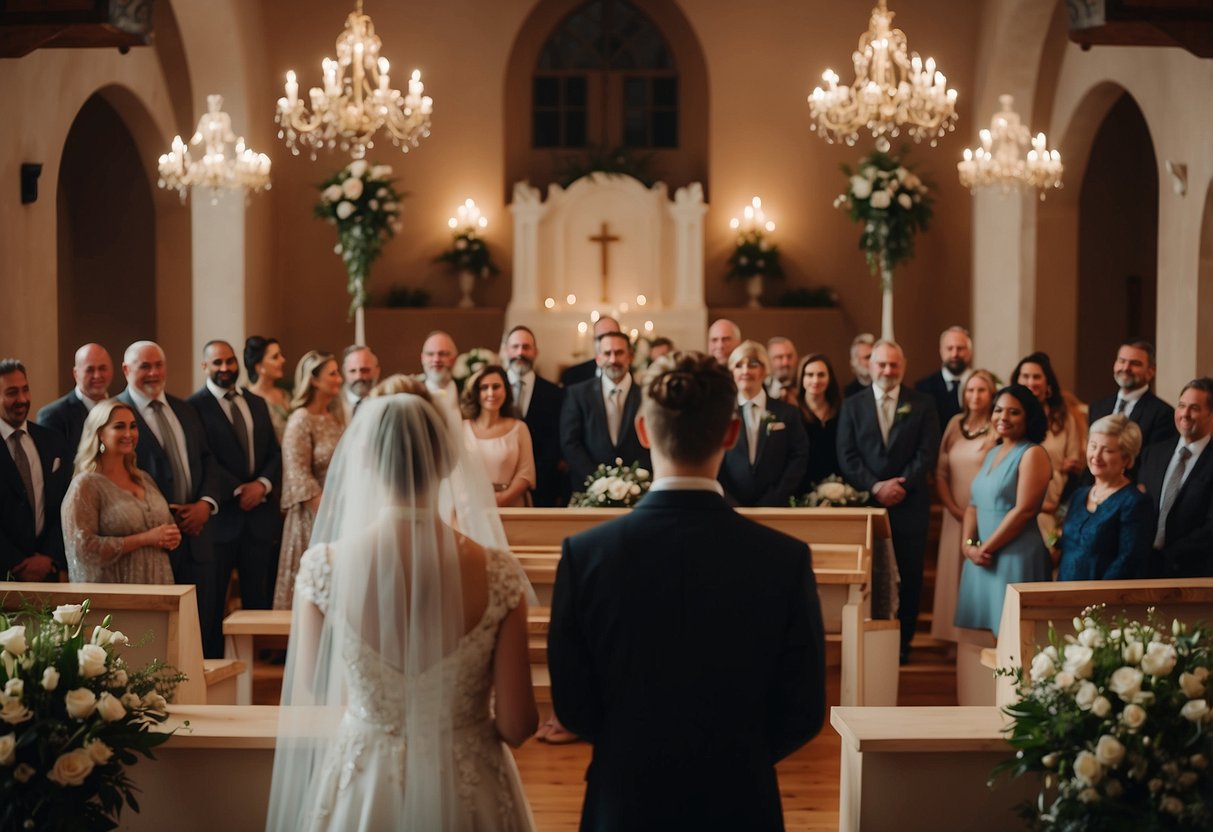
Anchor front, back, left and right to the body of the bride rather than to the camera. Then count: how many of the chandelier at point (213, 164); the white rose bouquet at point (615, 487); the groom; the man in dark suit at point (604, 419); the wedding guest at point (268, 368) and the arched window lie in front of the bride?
5

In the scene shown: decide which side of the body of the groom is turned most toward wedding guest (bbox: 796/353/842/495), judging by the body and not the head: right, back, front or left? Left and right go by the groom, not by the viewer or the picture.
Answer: front

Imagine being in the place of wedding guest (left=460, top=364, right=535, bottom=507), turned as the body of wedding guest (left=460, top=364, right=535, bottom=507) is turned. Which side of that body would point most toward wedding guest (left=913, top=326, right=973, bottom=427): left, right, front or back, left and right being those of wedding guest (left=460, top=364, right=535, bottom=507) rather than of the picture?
left

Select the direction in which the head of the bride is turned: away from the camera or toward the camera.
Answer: away from the camera

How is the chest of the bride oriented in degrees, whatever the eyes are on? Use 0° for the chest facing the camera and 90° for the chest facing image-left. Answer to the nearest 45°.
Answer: approximately 180°

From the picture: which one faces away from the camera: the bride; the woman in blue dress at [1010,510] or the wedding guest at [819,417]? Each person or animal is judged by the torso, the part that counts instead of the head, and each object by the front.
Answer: the bride

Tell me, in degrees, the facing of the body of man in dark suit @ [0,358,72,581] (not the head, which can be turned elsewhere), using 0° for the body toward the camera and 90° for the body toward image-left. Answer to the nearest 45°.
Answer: approximately 315°

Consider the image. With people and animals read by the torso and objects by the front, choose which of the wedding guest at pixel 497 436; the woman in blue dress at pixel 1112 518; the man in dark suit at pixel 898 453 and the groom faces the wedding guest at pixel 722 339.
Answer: the groom

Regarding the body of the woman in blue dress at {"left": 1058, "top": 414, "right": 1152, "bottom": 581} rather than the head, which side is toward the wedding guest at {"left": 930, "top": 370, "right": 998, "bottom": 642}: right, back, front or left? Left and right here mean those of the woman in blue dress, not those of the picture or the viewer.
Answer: right

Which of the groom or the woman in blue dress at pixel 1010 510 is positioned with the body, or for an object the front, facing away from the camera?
the groom

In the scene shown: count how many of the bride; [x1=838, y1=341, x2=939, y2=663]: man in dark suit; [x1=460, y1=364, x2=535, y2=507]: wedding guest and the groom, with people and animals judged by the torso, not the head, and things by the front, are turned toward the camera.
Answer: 2

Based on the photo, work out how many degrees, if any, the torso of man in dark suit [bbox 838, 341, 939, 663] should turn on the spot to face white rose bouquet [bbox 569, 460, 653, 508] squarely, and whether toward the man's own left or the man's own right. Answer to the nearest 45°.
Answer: approximately 45° to the man's own right
